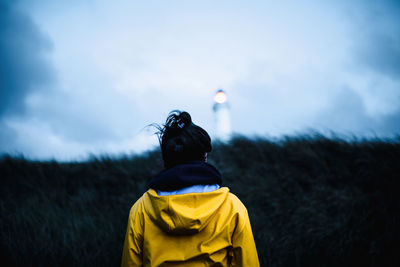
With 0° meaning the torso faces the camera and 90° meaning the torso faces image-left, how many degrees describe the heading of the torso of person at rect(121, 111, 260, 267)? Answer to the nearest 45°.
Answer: approximately 180°

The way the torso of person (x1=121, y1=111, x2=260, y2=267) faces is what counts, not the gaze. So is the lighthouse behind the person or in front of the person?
in front
